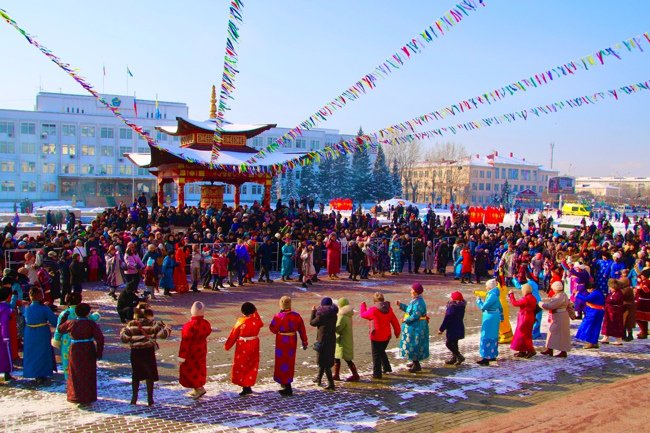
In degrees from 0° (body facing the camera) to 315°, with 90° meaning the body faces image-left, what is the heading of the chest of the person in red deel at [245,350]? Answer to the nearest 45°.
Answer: approximately 135°

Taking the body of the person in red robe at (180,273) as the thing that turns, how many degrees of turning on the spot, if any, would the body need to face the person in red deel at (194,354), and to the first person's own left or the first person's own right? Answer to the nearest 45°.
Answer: approximately 45° to the first person's own right

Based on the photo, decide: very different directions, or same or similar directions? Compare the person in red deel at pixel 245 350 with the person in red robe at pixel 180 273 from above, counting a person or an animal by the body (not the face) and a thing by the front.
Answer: very different directions

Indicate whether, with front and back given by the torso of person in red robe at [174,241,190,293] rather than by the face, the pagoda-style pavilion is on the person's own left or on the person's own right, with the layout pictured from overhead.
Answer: on the person's own left

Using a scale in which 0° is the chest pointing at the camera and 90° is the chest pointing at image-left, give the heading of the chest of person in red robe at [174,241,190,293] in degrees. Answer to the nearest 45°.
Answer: approximately 315°

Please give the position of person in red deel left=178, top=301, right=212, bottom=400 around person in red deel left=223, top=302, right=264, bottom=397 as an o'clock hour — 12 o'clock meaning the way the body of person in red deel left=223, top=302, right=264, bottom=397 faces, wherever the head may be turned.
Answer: person in red deel left=178, top=301, right=212, bottom=400 is roughly at 10 o'clock from person in red deel left=223, top=302, right=264, bottom=397.

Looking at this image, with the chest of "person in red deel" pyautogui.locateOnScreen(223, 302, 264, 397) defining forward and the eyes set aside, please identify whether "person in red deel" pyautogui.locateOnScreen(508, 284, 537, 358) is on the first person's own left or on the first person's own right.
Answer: on the first person's own right

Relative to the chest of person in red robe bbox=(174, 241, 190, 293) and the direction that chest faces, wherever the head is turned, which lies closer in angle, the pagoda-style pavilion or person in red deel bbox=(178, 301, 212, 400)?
the person in red deel
